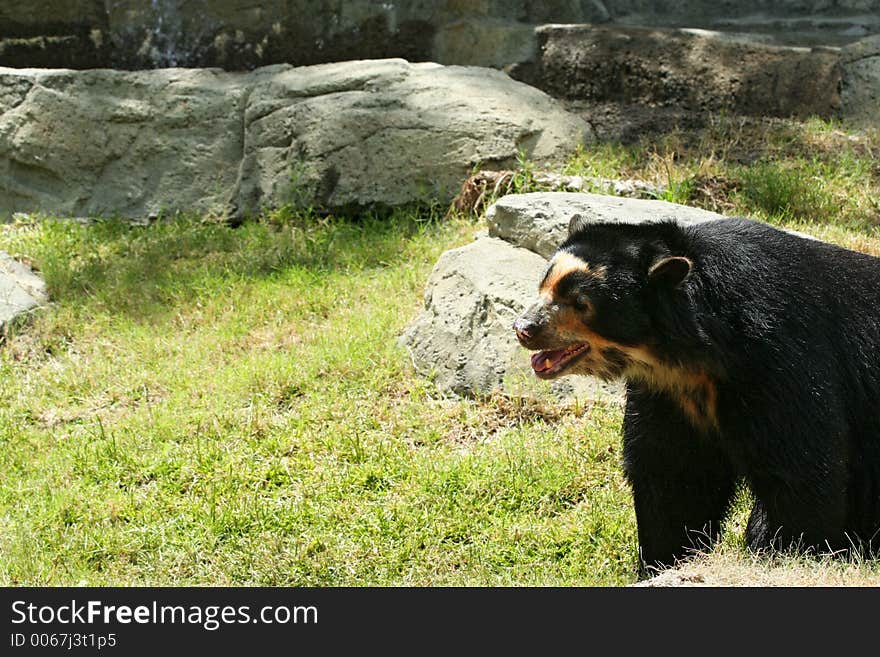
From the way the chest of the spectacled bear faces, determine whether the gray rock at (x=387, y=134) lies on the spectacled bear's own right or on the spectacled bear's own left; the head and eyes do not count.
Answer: on the spectacled bear's own right

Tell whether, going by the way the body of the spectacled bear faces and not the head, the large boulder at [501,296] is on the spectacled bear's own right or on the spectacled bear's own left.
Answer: on the spectacled bear's own right

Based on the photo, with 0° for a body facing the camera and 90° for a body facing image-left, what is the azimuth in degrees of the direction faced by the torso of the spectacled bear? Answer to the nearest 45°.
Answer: approximately 45°

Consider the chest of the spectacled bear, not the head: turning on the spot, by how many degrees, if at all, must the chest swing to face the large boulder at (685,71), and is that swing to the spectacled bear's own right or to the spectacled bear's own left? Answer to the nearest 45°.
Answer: approximately 135° to the spectacled bear's own right

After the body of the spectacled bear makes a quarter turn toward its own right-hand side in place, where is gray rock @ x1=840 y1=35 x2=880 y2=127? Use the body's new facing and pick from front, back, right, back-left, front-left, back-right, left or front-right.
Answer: front-right

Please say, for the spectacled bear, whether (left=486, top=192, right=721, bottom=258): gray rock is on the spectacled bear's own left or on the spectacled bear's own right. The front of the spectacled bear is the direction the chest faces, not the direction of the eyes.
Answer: on the spectacled bear's own right
